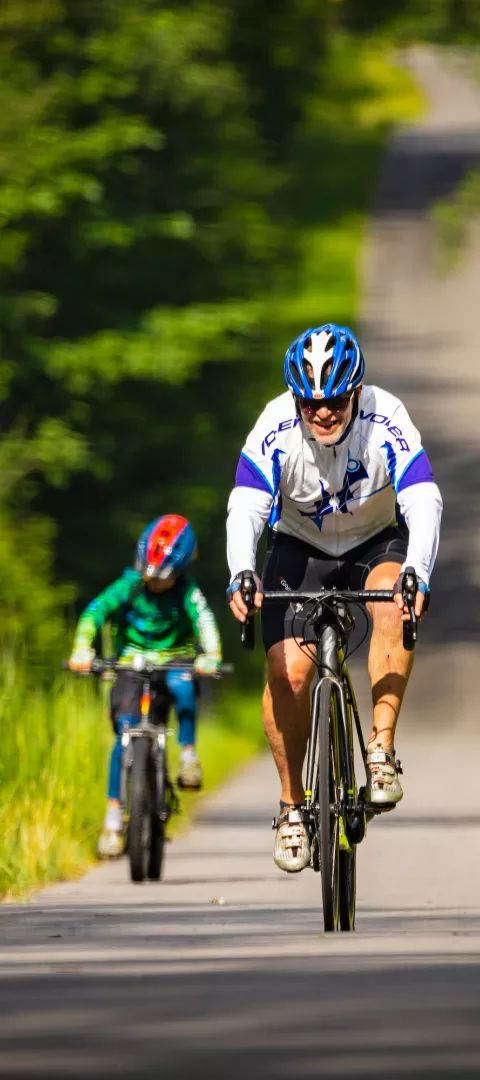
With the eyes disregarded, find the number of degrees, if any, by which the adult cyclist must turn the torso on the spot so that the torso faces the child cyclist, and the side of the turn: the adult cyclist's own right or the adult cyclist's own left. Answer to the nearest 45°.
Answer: approximately 180°

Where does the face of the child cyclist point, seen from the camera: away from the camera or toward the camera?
toward the camera

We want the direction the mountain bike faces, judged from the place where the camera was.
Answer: facing the viewer

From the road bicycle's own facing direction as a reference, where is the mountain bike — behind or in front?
behind

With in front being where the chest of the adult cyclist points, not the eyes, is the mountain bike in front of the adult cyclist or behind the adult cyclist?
behind

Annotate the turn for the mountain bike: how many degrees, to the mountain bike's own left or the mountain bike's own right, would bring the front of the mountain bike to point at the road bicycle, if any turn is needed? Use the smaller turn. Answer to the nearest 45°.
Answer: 0° — it already faces it

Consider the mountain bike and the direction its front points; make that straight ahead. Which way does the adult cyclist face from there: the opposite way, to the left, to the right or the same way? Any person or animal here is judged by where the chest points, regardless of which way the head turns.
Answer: the same way

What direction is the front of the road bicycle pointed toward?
toward the camera

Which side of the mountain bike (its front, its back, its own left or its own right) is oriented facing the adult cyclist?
front

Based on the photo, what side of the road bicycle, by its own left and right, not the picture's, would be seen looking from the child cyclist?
back

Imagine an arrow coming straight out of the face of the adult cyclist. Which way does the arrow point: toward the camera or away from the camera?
toward the camera

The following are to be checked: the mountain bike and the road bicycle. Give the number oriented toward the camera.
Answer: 2

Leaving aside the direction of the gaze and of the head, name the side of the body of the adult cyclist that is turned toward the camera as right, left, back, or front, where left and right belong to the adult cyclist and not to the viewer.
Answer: front

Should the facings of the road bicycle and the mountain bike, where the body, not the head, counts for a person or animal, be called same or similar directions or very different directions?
same or similar directions
